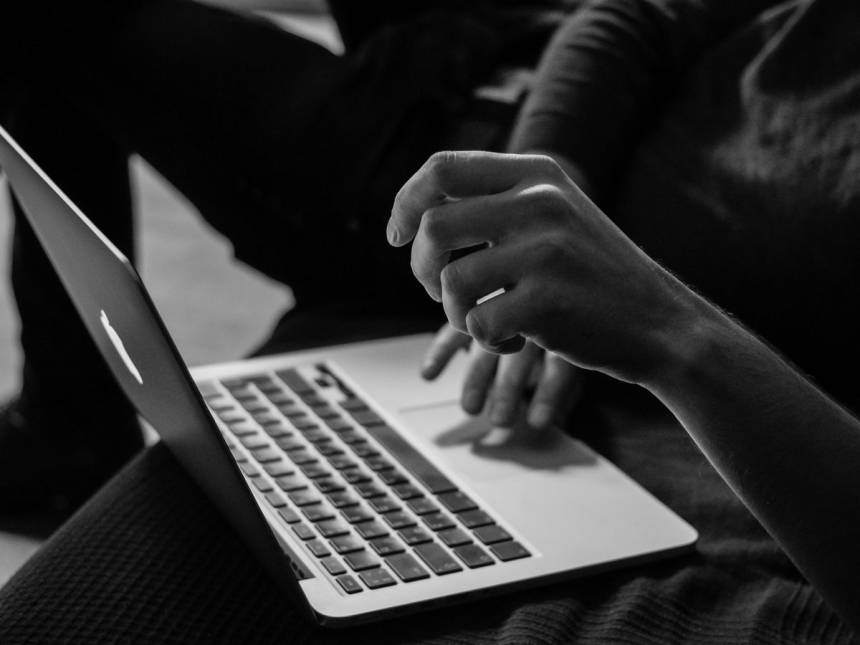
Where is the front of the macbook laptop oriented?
to the viewer's right

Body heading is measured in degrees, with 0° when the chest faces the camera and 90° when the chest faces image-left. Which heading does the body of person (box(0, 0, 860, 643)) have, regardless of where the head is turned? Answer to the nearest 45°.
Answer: approximately 45°
